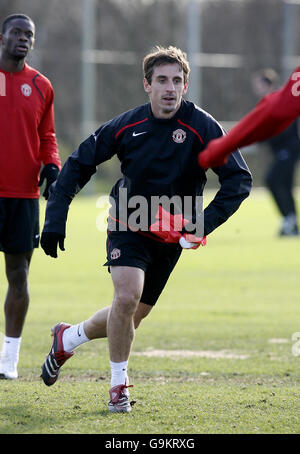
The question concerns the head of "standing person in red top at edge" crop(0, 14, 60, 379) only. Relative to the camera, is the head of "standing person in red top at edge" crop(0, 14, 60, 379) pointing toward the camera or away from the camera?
toward the camera

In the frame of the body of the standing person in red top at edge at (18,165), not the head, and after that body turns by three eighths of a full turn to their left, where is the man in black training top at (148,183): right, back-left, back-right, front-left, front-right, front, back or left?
right

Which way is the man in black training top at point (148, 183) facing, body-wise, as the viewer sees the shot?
toward the camera

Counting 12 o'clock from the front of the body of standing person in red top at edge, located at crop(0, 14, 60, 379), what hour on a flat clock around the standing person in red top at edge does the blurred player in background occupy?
The blurred player in background is roughly at 7 o'clock from the standing person in red top at edge.

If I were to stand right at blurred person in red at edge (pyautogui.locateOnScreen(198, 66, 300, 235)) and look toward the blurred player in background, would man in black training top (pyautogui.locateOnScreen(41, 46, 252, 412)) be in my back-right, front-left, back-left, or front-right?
front-left

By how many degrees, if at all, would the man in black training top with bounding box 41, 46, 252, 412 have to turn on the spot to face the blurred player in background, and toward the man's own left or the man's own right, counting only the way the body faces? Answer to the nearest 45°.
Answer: approximately 180°

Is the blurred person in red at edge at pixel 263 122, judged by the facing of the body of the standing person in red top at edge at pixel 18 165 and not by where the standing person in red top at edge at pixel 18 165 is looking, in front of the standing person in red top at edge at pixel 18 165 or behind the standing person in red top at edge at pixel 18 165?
in front

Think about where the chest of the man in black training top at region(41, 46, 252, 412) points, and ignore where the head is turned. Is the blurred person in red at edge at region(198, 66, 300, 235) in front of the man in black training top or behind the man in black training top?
in front
